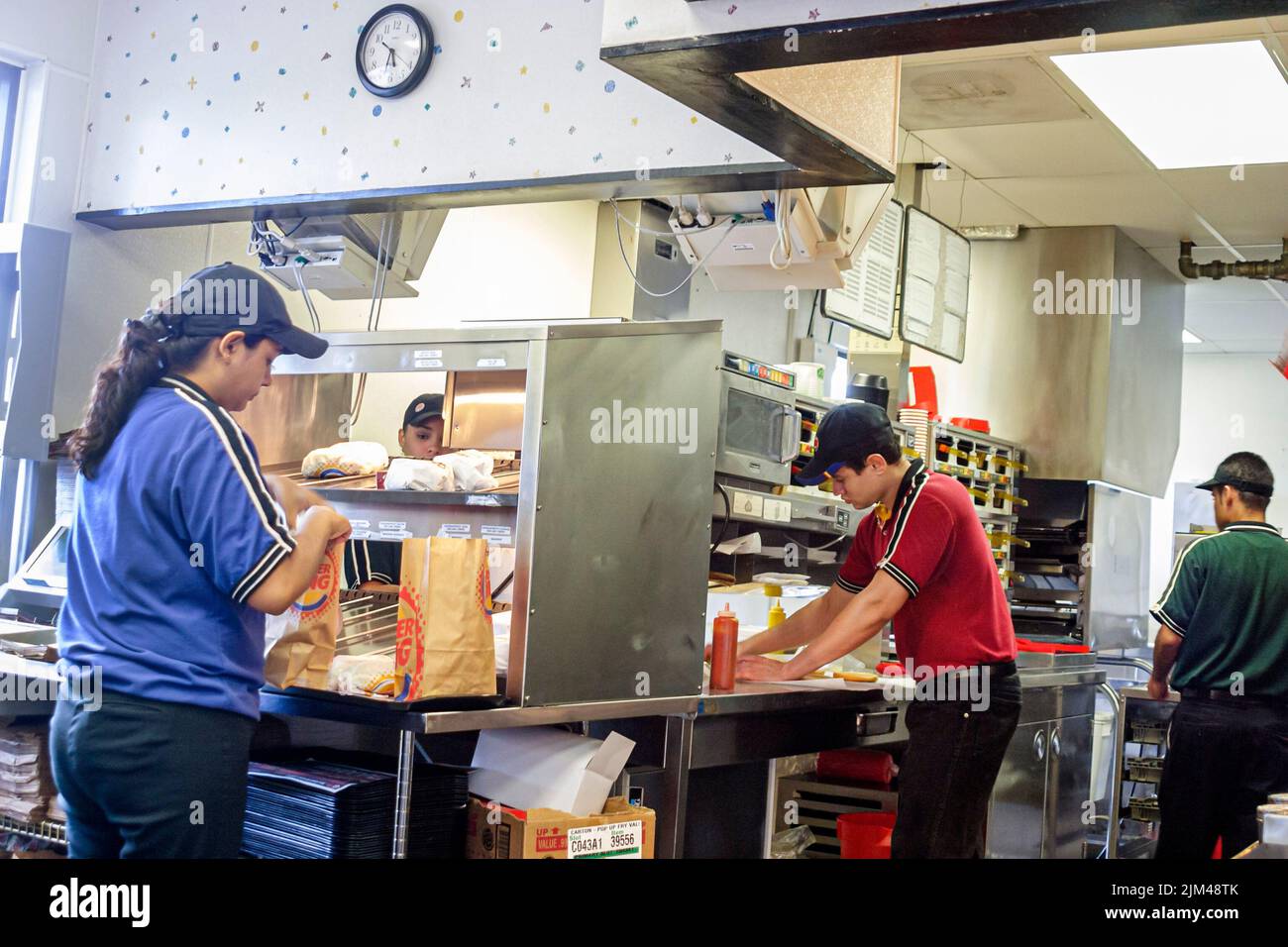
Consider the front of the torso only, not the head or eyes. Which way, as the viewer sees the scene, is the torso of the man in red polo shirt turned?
to the viewer's left

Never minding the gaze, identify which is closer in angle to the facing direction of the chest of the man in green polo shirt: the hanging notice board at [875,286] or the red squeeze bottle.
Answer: the hanging notice board

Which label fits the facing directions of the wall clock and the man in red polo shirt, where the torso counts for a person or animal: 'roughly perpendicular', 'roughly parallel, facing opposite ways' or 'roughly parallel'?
roughly perpendicular

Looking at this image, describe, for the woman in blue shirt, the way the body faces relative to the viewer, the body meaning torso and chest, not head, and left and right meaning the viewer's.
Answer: facing away from the viewer and to the right of the viewer

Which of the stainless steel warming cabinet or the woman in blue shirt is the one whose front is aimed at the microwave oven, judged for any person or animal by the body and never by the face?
the woman in blue shirt

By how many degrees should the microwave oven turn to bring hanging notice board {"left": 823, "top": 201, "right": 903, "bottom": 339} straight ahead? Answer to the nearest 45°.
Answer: approximately 135° to its left

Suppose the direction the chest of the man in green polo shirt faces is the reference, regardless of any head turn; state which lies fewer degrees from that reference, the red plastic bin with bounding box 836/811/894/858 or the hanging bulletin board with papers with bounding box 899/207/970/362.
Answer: the hanging bulletin board with papers

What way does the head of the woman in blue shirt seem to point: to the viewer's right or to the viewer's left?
to the viewer's right

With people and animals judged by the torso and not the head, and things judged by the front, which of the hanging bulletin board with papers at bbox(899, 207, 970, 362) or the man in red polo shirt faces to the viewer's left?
the man in red polo shirt

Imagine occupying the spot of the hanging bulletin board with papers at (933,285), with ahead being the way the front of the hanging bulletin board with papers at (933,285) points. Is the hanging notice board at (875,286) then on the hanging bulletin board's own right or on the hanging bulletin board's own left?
on the hanging bulletin board's own right

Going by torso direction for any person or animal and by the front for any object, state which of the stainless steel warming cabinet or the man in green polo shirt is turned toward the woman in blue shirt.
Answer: the stainless steel warming cabinet
